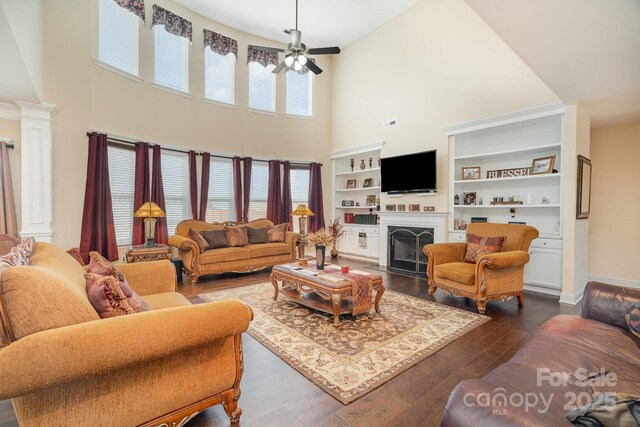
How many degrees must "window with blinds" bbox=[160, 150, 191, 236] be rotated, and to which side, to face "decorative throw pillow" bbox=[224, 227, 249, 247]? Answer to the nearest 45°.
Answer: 0° — it already faces it

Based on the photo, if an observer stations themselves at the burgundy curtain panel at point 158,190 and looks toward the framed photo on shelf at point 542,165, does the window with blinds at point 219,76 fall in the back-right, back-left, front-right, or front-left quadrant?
front-left

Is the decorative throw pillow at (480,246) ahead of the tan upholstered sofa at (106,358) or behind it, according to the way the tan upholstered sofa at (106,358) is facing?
ahead

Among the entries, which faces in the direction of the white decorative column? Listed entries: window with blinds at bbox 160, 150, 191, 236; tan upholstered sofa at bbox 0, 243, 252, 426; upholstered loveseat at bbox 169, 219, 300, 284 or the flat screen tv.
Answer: the flat screen tv

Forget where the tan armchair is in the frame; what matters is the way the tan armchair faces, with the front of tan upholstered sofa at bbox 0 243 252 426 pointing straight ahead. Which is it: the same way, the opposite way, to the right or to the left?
the opposite way

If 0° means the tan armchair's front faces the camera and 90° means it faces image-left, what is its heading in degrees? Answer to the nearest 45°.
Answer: approximately 45°

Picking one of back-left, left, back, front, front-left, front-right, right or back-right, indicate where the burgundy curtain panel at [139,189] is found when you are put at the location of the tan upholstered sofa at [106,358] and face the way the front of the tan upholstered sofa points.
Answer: left

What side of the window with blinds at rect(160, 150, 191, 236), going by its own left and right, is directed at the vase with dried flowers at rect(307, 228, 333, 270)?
front

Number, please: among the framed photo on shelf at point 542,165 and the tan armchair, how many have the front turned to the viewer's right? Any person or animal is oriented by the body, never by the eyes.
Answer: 0

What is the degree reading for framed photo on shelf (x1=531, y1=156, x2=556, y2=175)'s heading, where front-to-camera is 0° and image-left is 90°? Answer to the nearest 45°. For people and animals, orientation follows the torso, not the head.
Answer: approximately 45°

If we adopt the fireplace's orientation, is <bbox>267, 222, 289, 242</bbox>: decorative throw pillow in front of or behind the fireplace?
in front

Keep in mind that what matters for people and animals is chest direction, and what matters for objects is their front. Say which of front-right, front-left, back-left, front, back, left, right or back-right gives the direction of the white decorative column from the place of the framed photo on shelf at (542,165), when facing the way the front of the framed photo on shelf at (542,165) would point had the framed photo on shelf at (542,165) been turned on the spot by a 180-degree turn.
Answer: back

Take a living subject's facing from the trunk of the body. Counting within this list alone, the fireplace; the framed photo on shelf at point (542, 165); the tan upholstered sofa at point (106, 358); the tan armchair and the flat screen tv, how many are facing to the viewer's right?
1

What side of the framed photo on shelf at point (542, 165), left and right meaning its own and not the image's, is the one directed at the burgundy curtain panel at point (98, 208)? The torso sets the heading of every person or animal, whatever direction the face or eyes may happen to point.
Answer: front

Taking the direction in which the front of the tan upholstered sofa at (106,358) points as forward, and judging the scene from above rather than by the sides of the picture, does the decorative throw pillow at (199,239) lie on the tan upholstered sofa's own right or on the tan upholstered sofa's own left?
on the tan upholstered sofa's own left

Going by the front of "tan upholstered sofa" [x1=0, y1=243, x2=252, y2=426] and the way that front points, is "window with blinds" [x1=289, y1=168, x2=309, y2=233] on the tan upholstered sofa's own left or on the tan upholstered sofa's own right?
on the tan upholstered sofa's own left
